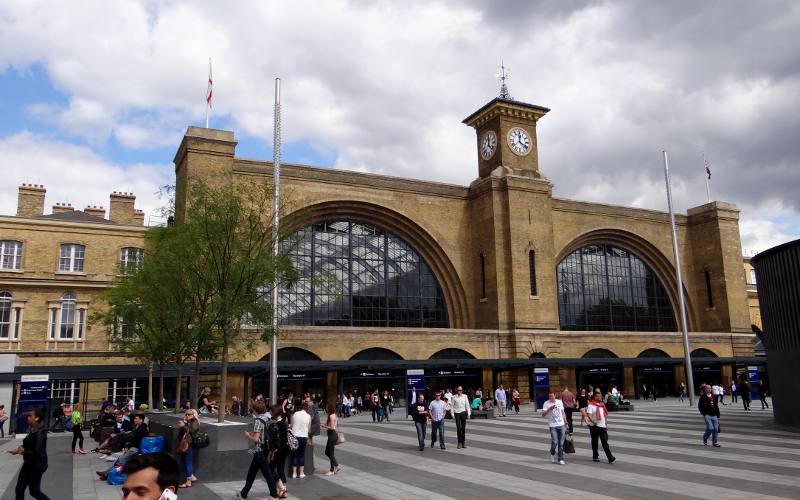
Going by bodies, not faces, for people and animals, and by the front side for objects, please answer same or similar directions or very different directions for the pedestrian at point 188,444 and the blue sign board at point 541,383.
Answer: same or similar directions

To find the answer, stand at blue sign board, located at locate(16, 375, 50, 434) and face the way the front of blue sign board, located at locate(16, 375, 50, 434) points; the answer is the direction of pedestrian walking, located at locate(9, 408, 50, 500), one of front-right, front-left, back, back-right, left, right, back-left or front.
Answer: front

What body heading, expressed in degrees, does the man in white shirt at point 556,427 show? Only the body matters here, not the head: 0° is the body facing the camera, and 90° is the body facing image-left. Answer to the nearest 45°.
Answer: approximately 0°

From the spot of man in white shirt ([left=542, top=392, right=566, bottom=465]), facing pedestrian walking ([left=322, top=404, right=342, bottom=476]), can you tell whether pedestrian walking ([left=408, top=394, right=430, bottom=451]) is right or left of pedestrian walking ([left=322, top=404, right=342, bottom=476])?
right

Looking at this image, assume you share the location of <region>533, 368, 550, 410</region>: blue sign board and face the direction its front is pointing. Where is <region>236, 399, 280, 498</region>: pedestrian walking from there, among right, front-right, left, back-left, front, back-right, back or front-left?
front

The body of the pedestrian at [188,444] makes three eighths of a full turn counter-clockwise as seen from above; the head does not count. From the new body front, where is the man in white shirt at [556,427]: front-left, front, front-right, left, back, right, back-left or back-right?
front

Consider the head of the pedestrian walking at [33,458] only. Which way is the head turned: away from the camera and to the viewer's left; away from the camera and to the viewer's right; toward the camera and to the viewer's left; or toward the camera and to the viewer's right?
toward the camera and to the viewer's left

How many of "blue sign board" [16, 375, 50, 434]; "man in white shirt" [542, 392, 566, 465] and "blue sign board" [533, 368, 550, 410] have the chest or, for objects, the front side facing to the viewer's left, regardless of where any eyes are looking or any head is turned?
0

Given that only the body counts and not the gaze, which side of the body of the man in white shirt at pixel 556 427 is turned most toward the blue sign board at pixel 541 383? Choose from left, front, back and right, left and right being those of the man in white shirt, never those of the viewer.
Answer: back

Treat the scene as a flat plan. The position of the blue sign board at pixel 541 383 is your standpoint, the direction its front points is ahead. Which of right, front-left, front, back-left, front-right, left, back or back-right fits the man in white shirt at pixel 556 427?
front

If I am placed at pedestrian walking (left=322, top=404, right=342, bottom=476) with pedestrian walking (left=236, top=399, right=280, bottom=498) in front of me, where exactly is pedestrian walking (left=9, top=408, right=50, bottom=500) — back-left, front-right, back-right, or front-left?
front-right

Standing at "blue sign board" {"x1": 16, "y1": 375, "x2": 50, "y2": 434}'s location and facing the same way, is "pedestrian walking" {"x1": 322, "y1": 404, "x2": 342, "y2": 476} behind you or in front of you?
in front

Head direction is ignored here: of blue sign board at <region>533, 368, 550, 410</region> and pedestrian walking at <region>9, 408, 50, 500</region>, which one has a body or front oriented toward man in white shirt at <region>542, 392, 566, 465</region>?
the blue sign board
